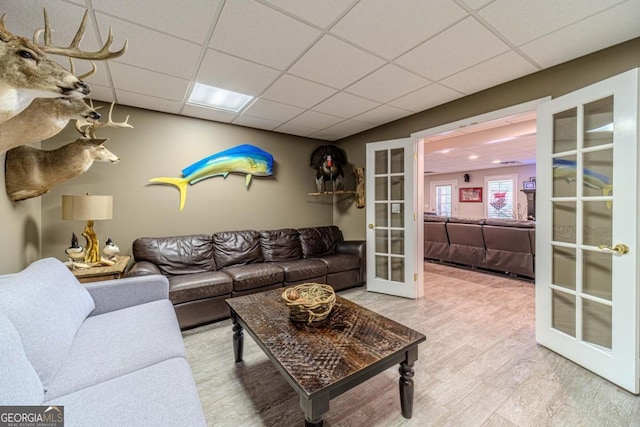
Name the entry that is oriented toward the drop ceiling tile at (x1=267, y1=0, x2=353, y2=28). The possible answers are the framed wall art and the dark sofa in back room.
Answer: the framed wall art

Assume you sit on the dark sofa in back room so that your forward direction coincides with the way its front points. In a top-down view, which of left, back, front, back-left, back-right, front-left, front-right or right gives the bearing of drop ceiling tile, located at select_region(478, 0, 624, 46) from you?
back-right

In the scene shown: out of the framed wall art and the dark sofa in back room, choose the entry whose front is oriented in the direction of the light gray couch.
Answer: the framed wall art

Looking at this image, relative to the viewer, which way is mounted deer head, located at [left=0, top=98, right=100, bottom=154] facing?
to the viewer's right

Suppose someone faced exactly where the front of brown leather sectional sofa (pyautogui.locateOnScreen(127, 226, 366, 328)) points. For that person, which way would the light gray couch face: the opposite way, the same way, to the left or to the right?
to the left

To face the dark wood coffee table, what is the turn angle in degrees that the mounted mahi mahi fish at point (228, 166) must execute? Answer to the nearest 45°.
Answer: approximately 90° to its right

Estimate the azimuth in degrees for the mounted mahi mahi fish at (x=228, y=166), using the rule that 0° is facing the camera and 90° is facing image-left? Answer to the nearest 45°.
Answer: approximately 270°

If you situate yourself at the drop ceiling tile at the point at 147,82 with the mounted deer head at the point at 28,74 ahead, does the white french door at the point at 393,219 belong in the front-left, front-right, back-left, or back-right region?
back-left

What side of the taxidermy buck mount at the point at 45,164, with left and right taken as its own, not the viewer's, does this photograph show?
right

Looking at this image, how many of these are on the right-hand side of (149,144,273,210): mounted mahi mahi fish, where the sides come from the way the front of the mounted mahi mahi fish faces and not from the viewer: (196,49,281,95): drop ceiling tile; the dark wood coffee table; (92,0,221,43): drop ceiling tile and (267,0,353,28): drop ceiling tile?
4

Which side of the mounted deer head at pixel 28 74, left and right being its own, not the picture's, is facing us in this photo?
right
